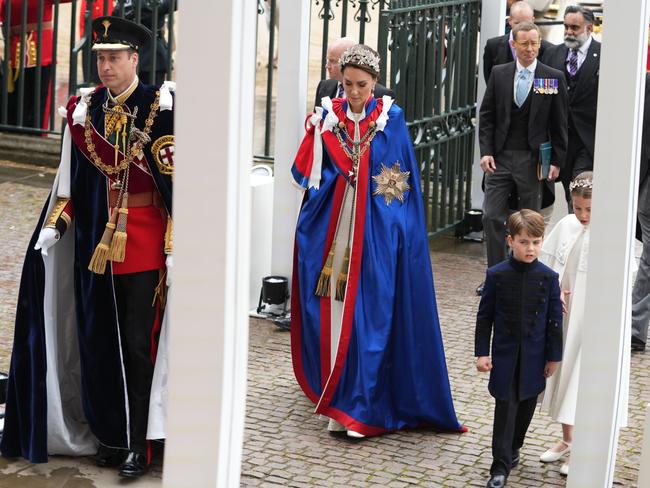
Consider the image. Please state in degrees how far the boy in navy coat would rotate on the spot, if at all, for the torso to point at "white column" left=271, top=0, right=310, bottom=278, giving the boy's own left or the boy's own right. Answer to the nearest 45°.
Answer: approximately 135° to the boy's own right

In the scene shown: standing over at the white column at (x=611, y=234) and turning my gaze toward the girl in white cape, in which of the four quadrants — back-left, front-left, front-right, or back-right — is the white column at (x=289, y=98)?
front-left

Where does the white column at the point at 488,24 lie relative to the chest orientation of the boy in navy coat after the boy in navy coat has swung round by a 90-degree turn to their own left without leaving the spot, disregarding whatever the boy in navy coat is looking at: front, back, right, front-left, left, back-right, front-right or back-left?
left

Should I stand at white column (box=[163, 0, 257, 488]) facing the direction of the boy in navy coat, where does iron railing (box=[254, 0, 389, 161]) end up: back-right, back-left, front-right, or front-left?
front-left

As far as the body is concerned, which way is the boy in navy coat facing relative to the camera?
toward the camera

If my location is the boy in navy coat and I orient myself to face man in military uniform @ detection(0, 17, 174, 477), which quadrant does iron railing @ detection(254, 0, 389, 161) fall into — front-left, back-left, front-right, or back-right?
front-right

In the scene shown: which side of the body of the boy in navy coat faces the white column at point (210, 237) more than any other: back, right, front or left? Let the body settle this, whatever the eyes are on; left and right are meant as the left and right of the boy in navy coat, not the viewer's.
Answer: front

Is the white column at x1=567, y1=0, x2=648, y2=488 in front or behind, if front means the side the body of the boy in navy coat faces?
in front

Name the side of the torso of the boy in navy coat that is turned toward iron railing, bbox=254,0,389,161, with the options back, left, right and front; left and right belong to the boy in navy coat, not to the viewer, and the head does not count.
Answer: back

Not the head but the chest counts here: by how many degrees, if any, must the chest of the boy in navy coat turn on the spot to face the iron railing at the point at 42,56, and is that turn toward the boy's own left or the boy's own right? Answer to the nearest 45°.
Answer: approximately 135° to the boy's own right

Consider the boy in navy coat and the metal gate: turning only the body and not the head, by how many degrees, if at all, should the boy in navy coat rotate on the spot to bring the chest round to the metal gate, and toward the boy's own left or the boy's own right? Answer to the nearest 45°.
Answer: approximately 180°

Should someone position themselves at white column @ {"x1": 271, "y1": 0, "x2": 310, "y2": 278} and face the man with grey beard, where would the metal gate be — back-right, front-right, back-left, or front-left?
front-left

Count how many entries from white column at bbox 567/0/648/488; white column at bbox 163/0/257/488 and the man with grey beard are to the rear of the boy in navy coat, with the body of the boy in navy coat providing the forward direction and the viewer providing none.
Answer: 1

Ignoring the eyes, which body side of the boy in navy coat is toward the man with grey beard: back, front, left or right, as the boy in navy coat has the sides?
back
